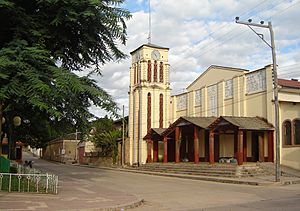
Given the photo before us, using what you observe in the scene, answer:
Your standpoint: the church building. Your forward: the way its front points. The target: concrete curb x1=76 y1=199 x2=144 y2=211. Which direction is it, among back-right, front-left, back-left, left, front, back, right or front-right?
front-left

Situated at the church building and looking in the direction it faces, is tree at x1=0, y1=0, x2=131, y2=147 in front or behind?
in front

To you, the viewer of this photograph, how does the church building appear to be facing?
facing the viewer and to the left of the viewer

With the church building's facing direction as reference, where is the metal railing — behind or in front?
in front
